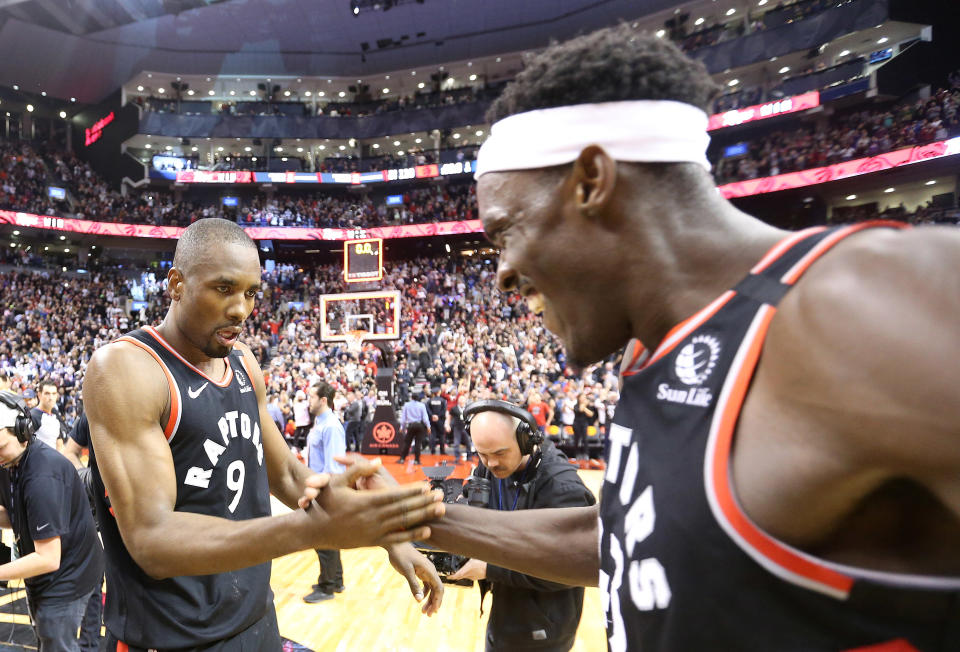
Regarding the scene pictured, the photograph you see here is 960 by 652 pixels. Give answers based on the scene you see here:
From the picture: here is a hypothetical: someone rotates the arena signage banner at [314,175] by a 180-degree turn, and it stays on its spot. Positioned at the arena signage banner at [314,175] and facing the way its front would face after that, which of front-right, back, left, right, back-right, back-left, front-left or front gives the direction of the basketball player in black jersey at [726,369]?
back

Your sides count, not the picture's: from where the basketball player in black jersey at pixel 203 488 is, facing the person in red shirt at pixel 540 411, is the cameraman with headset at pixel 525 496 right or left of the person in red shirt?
right

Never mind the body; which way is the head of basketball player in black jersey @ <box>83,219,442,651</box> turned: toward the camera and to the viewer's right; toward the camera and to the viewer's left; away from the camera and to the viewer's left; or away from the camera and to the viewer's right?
toward the camera and to the viewer's right

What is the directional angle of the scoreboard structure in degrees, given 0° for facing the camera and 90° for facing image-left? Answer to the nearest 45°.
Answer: approximately 0°

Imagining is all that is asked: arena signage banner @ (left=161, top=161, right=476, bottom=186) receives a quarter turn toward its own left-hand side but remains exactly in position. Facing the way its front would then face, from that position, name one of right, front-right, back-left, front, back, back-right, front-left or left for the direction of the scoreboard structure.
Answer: right

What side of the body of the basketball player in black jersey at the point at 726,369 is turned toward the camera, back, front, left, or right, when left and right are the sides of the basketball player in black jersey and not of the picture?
left

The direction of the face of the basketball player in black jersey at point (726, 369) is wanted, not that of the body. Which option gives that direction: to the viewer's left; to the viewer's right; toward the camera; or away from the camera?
to the viewer's left

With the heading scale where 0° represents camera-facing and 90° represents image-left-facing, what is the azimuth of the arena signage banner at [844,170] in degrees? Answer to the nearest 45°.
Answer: approximately 45°

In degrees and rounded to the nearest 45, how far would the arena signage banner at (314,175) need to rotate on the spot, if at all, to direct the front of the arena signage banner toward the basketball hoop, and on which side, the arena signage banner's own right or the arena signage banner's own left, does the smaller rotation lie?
0° — it already faces it
